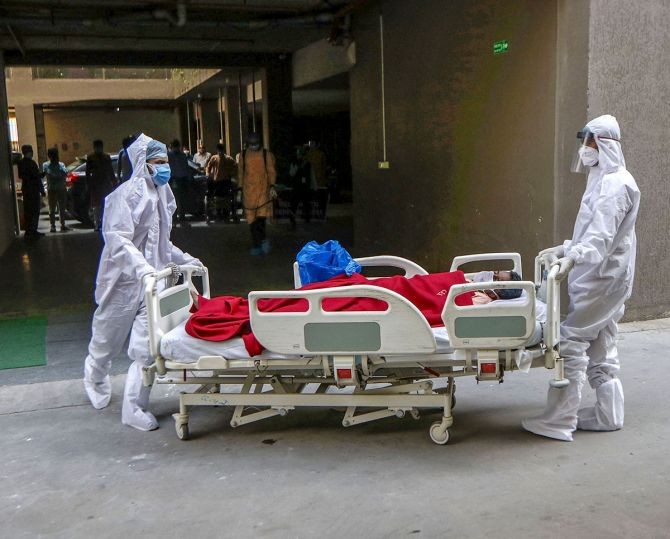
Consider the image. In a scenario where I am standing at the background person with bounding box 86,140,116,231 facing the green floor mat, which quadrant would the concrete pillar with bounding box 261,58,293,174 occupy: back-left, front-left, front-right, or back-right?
back-left

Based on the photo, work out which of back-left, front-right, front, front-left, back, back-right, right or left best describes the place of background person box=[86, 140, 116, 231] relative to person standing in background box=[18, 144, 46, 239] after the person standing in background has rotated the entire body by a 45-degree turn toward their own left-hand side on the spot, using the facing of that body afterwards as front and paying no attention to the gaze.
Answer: right

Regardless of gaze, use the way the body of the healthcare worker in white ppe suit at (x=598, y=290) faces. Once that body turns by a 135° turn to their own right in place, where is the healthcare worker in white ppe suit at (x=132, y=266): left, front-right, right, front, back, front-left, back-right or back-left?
back-left

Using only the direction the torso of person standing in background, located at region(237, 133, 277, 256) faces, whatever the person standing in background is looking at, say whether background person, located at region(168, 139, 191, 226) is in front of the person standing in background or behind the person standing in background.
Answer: behind

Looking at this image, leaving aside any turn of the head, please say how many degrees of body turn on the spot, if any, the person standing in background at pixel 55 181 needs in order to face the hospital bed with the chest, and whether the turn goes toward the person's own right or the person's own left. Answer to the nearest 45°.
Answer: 0° — they already face it

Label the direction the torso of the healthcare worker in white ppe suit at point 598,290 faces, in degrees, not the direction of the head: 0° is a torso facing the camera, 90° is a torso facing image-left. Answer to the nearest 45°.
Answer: approximately 90°

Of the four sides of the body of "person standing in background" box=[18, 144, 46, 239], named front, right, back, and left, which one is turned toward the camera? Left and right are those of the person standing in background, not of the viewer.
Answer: right

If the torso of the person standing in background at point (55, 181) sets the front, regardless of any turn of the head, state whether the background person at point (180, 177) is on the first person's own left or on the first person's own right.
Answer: on the first person's own left

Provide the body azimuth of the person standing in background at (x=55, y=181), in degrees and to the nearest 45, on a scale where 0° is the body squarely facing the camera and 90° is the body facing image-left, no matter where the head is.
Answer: approximately 0°

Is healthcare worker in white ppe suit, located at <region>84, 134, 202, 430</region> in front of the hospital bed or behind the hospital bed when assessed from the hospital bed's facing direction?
in front

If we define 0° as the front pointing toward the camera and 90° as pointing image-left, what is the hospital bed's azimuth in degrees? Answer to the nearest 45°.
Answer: approximately 90°

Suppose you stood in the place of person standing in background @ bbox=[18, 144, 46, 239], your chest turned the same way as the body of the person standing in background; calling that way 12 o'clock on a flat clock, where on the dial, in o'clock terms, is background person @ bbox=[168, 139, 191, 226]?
The background person is roughly at 12 o'clock from the person standing in background.

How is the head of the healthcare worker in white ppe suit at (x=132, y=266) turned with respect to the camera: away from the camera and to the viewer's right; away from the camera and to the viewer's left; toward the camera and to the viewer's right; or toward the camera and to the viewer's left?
toward the camera and to the viewer's right
